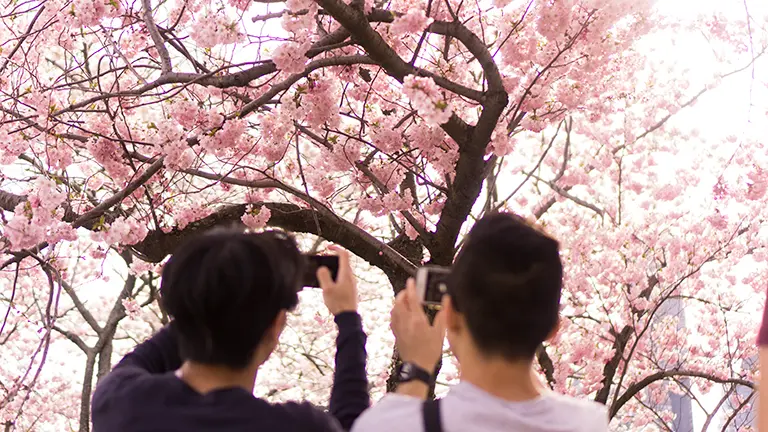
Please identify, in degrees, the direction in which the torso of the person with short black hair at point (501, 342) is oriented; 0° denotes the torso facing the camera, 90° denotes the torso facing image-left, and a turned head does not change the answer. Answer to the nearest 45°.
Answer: approximately 180°

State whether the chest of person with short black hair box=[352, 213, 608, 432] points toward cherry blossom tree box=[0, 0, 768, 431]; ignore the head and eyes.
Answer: yes
